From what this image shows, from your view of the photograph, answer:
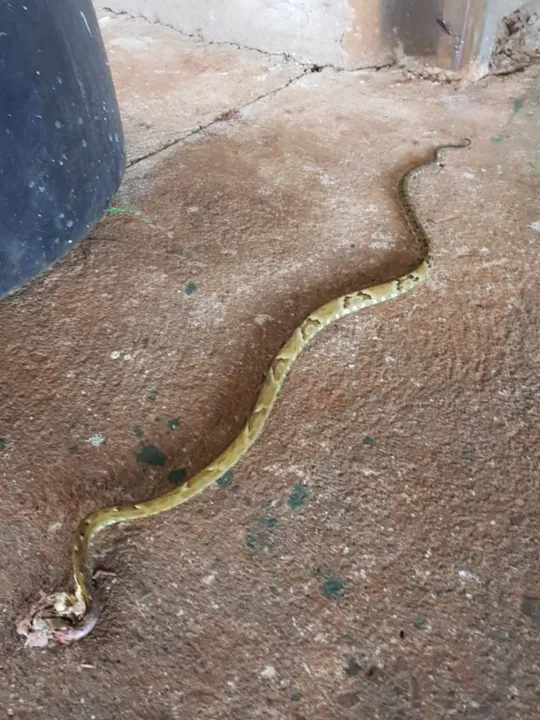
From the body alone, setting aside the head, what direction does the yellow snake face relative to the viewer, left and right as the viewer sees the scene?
facing the viewer and to the left of the viewer
